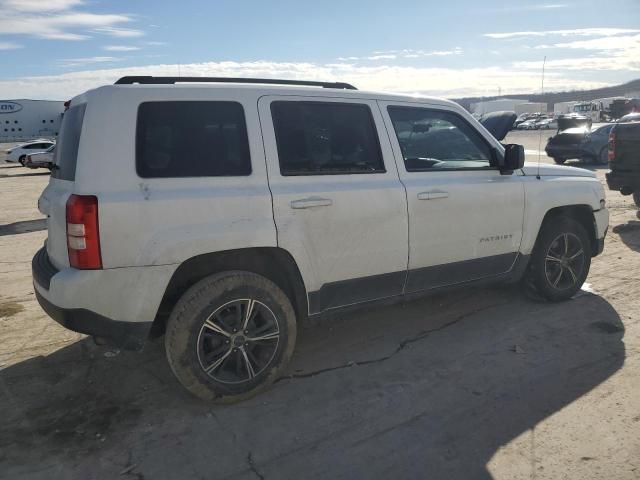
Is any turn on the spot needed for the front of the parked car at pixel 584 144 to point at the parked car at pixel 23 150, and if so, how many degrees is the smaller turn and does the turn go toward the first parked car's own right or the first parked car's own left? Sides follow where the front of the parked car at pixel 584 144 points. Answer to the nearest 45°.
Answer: approximately 45° to the first parked car's own right

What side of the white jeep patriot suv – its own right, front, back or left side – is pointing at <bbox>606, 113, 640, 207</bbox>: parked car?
front

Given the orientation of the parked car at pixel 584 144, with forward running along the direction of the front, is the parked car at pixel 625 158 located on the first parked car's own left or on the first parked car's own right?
on the first parked car's own left

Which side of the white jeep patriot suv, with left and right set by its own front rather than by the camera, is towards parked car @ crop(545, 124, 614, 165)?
front

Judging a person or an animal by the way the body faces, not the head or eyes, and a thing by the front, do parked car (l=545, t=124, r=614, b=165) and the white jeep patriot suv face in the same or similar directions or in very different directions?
very different directions

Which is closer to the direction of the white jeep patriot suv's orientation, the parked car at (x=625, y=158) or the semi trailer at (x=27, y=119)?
the parked car

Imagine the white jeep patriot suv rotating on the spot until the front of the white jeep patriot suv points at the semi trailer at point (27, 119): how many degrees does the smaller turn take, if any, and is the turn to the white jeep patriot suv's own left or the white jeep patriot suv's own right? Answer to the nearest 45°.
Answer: approximately 90° to the white jeep patriot suv's own left

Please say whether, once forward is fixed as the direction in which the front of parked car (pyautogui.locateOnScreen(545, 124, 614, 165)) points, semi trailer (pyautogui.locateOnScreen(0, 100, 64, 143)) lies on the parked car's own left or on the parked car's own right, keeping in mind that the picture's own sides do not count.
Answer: on the parked car's own right

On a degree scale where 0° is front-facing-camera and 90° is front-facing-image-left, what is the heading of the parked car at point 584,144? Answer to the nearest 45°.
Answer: approximately 45°

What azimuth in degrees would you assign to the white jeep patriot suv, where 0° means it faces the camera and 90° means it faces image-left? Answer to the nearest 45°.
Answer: approximately 225°
